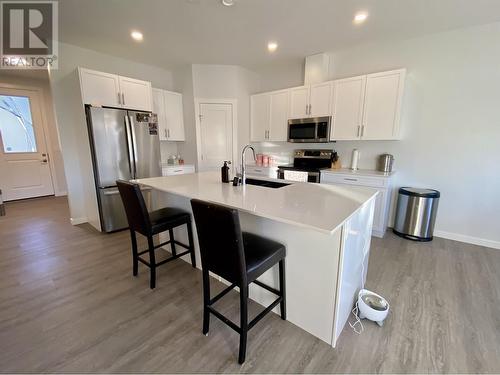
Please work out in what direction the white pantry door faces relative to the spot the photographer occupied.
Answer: facing the viewer

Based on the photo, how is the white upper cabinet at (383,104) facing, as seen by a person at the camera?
facing the viewer and to the left of the viewer

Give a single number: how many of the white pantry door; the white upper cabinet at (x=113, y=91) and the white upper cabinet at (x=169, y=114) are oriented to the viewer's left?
0

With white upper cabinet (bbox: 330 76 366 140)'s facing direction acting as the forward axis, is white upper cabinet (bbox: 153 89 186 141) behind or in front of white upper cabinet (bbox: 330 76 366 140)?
in front

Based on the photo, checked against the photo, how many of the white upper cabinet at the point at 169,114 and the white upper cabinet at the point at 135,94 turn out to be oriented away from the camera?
0

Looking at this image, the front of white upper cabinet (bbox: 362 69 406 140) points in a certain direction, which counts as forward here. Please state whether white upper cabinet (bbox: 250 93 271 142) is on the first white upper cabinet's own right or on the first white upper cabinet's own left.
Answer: on the first white upper cabinet's own right

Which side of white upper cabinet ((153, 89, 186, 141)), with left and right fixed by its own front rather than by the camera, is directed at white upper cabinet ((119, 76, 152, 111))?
right

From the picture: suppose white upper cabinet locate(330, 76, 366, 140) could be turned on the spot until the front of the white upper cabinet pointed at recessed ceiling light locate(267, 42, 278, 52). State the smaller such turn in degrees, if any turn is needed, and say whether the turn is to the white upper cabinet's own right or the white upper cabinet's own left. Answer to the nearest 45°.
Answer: approximately 45° to the white upper cabinet's own right

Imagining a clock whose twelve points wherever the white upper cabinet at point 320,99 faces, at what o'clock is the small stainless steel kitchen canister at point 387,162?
The small stainless steel kitchen canister is roughly at 8 o'clock from the white upper cabinet.

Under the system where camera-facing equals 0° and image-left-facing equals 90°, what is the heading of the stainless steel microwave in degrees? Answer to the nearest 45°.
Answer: approximately 45°

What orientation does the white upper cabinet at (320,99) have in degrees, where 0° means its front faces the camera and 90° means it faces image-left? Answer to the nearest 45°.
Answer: approximately 45°

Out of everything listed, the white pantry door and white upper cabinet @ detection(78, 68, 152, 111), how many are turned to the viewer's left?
0
